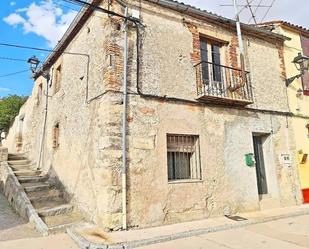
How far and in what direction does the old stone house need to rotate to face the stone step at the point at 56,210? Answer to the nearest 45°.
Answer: approximately 135° to its right

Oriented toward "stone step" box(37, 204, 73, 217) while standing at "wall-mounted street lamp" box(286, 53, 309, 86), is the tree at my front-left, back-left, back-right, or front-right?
front-right

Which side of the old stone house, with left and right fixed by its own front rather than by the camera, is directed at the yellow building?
left

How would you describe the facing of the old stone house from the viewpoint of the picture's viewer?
facing the viewer and to the right of the viewer

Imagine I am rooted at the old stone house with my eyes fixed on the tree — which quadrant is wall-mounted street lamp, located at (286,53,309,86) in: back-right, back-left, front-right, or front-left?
back-right

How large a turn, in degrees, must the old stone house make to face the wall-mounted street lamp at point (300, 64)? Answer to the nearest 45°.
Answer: approximately 45° to its left

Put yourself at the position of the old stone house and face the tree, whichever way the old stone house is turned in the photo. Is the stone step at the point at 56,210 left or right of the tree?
left
